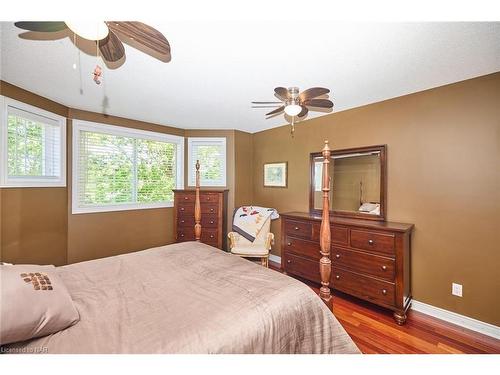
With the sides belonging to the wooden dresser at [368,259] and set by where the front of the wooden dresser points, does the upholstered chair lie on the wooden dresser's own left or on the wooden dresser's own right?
on the wooden dresser's own right

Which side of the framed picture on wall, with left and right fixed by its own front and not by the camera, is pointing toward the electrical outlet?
left

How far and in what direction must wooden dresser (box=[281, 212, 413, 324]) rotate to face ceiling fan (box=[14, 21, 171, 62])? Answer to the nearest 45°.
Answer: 0° — it already faces it

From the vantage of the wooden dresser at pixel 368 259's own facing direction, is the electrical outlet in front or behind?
behind

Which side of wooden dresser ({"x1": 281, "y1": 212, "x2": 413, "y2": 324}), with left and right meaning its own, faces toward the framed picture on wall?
right

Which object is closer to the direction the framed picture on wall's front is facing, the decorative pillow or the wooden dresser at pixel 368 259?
the decorative pillow

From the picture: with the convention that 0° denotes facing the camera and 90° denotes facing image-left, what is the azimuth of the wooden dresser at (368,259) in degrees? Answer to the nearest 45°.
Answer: approximately 45°

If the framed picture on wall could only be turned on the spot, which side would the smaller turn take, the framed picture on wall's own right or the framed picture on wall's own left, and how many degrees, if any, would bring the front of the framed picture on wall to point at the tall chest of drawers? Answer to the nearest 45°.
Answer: approximately 45° to the framed picture on wall's own right

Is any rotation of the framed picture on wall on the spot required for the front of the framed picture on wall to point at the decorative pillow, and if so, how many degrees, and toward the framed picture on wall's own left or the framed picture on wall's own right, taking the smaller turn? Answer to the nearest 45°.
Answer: approximately 45° to the framed picture on wall's own left

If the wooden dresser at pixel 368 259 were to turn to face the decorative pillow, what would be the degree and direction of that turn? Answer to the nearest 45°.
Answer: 0° — it already faces it

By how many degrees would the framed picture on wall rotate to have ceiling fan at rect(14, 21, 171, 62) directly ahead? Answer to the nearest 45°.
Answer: approximately 45° to its left

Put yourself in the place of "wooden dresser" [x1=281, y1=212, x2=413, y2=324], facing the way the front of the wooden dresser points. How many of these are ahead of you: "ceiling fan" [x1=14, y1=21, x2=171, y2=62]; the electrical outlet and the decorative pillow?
2

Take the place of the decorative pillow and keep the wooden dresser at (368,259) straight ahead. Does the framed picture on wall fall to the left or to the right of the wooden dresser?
left
